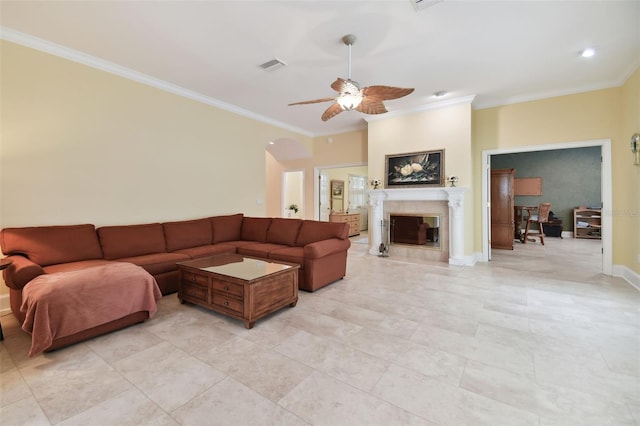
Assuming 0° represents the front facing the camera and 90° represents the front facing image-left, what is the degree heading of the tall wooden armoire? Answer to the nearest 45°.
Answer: approximately 270°

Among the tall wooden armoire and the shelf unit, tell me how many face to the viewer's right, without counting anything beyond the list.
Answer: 1

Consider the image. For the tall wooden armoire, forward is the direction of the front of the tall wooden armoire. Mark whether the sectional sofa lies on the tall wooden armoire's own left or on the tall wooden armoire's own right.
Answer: on the tall wooden armoire's own right

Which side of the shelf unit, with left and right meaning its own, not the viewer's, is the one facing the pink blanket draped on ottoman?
front

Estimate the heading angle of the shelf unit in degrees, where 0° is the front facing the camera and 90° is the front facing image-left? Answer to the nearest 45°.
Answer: approximately 0°

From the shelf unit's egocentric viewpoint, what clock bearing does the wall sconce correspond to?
The wall sconce is roughly at 12 o'clock from the shelf unit.

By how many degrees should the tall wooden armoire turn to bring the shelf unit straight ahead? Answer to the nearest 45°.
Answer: approximately 45° to its left

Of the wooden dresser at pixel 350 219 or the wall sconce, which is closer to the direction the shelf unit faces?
the wall sconce

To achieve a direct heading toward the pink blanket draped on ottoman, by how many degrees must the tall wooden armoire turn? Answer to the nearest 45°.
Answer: approximately 90° to its right

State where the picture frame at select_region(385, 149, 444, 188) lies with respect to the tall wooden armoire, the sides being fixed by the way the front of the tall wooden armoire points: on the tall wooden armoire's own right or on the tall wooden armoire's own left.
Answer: on the tall wooden armoire's own right

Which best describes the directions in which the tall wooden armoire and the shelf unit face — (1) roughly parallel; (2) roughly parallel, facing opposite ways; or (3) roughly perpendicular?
roughly perpendicular
